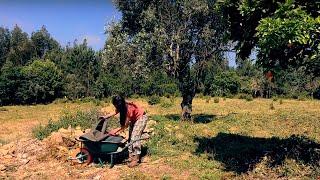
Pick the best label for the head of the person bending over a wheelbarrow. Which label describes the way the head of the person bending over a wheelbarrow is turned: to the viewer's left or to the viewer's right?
to the viewer's left

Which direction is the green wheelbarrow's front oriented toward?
to the viewer's left

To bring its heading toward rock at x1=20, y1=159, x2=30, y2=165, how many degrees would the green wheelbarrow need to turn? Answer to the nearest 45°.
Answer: approximately 45° to its right

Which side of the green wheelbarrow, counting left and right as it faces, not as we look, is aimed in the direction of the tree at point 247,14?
back

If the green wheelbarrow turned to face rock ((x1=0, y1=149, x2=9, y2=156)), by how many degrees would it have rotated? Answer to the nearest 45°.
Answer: approximately 45° to its right

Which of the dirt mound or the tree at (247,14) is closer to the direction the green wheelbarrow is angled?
the dirt mound

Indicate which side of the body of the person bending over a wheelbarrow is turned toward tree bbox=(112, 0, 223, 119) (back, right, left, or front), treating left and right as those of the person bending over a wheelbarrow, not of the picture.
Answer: right

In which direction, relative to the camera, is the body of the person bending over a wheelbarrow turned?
to the viewer's left

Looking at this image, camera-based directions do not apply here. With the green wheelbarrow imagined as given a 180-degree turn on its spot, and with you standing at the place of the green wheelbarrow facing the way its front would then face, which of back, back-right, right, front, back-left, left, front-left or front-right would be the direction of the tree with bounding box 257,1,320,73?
front-right
